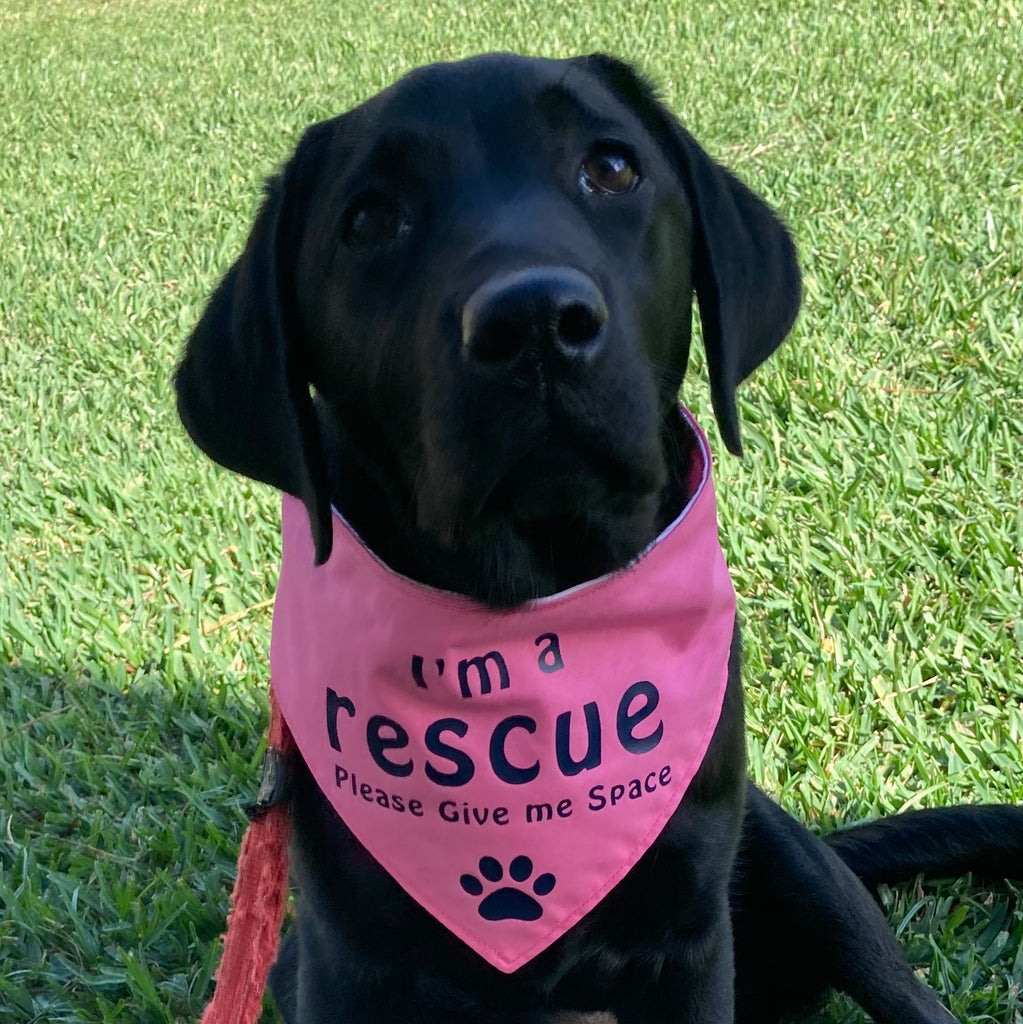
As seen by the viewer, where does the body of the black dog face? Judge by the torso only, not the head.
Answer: toward the camera
